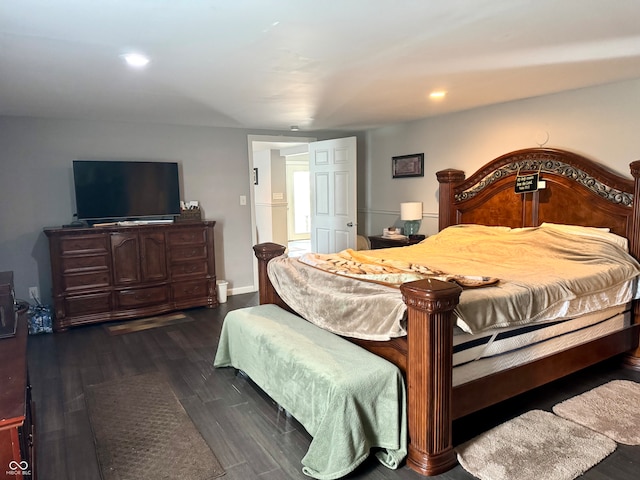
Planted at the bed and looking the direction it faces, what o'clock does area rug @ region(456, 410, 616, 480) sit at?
The area rug is roughly at 10 o'clock from the bed.

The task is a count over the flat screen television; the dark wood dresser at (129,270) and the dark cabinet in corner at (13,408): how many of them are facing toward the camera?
2

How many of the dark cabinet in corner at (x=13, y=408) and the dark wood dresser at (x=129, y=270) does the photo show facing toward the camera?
1

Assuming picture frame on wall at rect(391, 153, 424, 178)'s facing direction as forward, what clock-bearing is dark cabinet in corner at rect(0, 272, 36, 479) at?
The dark cabinet in corner is roughly at 11 o'clock from the picture frame on wall.

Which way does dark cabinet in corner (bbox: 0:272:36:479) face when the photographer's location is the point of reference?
facing to the right of the viewer

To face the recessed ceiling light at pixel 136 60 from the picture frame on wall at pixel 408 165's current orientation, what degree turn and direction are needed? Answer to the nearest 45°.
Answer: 0° — it already faces it

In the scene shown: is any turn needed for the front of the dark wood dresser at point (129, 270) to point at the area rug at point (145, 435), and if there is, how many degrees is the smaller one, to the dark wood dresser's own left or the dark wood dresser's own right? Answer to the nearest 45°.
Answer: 0° — it already faces it

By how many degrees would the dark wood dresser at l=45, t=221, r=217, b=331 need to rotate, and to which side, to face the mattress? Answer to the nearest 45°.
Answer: approximately 45° to its left

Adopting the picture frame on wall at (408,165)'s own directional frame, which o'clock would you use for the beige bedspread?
The beige bedspread is roughly at 10 o'clock from the picture frame on wall.

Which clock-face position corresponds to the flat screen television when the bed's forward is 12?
The flat screen television is roughly at 2 o'clock from the bed.

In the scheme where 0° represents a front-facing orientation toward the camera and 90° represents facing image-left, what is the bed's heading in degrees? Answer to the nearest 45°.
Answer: approximately 45°

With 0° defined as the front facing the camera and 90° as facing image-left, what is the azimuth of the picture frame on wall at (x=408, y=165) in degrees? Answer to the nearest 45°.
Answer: approximately 45°

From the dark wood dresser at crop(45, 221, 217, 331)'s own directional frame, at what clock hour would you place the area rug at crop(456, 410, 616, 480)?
The area rug is roughly at 11 o'clock from the dark wood dresser.
